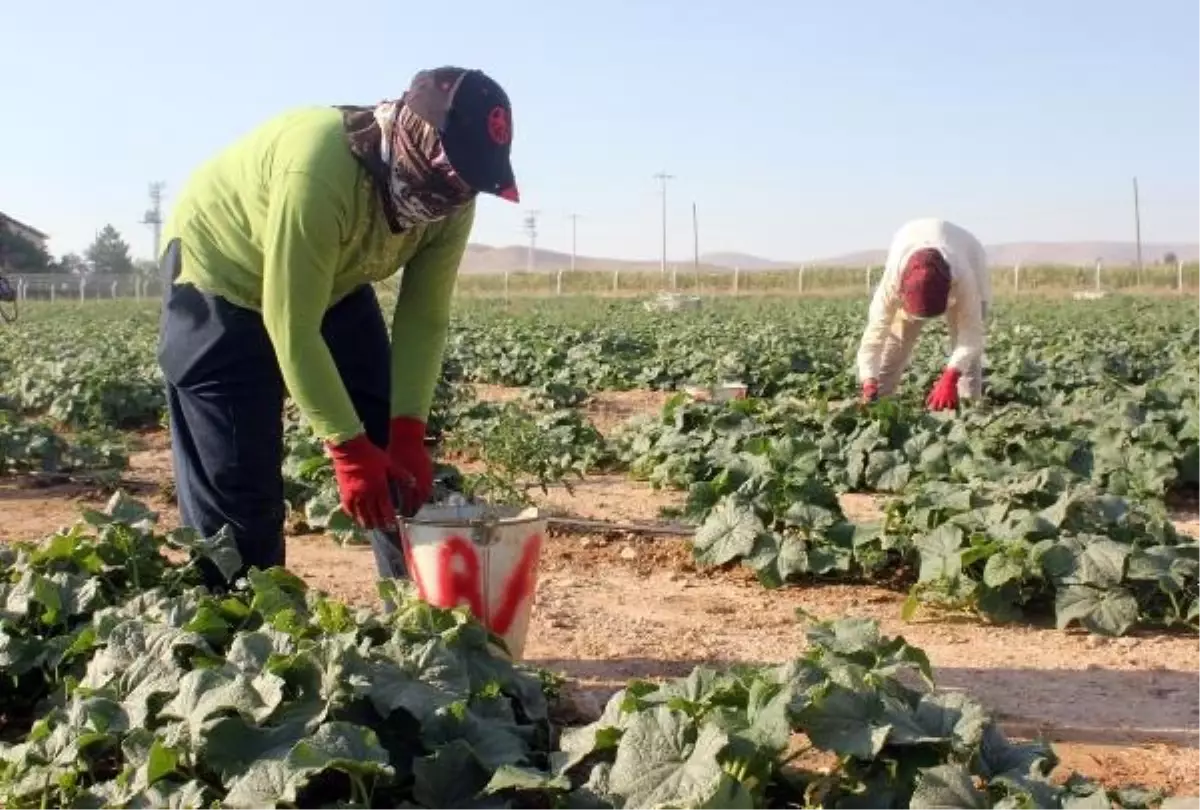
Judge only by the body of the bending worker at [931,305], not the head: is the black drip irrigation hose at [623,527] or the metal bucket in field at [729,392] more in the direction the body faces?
the black drip irrigation hose

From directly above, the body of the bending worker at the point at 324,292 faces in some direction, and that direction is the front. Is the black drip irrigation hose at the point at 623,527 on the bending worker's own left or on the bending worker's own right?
on the bending worker's own left

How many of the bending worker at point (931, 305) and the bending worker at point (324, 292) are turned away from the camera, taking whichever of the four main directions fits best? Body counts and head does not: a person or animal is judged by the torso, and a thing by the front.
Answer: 0

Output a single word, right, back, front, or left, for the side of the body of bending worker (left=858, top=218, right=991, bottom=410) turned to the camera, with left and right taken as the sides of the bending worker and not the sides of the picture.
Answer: front

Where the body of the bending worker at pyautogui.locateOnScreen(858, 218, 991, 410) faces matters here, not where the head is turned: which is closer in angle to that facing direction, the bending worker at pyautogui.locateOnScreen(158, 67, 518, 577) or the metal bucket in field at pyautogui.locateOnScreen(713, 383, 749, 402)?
the bending worker

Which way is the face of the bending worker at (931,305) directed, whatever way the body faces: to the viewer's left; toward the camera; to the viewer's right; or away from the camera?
toward the camera

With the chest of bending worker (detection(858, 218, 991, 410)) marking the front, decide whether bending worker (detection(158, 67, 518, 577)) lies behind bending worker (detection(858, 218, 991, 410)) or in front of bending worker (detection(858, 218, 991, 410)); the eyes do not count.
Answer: in front

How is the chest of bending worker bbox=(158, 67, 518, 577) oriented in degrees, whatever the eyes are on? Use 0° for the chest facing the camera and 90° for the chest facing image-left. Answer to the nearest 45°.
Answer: approximately 315°

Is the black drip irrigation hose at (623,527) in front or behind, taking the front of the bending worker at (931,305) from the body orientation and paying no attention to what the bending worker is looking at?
in front
